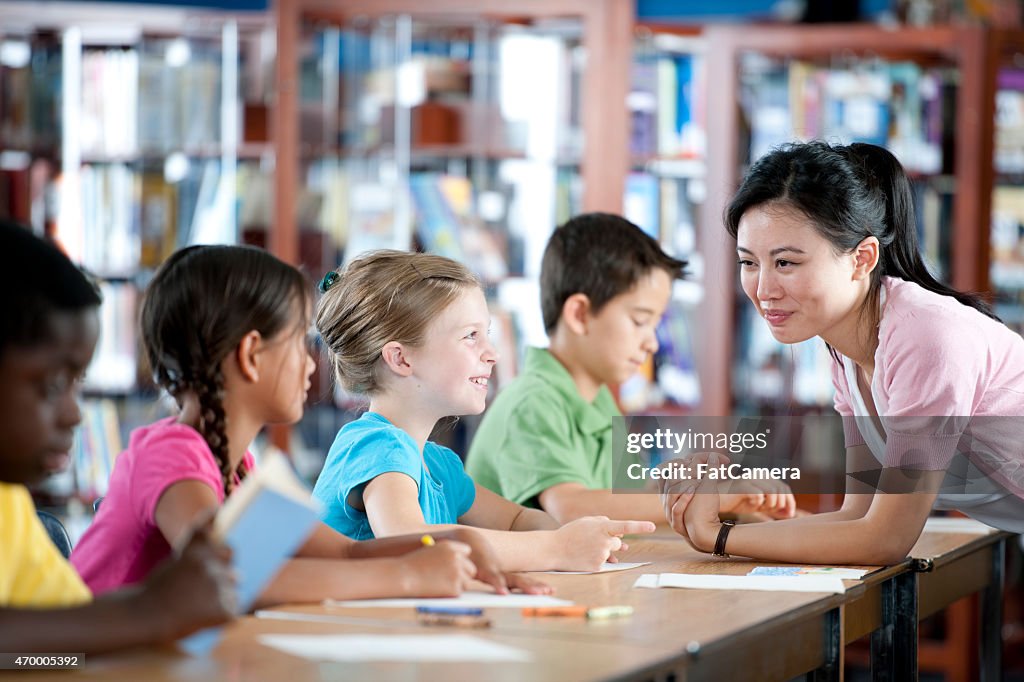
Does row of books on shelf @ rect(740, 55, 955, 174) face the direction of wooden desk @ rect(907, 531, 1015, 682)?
yes

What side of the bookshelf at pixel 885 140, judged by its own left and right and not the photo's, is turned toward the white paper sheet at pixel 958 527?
front

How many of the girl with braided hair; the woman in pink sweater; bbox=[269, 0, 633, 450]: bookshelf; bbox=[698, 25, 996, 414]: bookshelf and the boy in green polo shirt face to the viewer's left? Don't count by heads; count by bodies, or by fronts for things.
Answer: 1

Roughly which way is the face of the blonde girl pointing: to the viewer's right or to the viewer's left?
to the viewer's right

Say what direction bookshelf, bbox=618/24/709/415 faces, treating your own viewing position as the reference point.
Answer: facing the viewer

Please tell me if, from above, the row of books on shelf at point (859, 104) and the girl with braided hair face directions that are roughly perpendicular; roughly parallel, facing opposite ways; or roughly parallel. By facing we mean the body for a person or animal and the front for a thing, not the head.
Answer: roughly perpendicular

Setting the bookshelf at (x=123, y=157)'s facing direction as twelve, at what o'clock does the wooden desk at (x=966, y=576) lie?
The wooden desk is roughly at 11 o'clock from the bookshelf.

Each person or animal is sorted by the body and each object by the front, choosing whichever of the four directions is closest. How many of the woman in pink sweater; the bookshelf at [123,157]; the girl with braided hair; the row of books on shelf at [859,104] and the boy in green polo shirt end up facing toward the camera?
2

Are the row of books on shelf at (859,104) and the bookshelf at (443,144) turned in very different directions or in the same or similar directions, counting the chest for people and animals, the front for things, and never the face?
same or similar directions

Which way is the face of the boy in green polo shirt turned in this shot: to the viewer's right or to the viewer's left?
to the viewer's right

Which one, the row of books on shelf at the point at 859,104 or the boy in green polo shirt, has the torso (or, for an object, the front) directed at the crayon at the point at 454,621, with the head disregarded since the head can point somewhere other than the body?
the row of books on shelf

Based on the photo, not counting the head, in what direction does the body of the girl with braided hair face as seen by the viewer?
to the viewer's right

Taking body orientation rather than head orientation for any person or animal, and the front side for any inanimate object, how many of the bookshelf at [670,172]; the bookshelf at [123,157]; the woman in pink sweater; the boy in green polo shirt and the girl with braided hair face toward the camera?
2

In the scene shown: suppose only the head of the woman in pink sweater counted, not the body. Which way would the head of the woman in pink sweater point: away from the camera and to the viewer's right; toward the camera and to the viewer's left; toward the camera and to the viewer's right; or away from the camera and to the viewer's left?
toward the camera and to the viewer's left

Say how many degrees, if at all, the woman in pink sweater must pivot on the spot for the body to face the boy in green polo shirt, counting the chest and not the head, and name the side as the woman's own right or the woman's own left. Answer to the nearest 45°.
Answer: approximately 45° to the woman's own right

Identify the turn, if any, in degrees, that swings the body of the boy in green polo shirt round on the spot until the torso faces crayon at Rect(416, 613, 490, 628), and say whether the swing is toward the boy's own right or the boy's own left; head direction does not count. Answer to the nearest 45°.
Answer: approximately 90° to the boy's own right

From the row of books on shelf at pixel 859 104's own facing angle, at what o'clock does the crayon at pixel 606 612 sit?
The crayon is roughly at 12 o'clock from the row of books on shelf.
